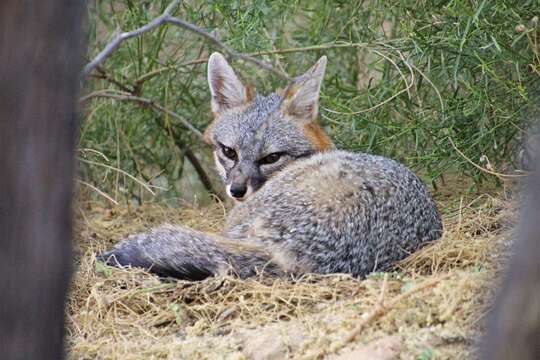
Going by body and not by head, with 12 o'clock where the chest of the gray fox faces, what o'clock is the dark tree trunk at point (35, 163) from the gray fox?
The dark tree trunk is roughly at 11 o'clock from the gray fox.

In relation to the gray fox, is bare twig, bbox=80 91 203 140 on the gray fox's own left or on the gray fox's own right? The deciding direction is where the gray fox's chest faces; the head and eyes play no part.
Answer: on the gray fox's own right

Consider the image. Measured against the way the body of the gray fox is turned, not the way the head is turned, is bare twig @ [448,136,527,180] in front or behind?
behind

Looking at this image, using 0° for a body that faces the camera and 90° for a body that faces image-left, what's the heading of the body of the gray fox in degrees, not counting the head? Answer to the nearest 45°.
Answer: approximately 45°

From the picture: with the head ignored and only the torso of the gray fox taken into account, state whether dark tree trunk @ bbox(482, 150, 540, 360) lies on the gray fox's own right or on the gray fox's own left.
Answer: on the gray fox's own left
